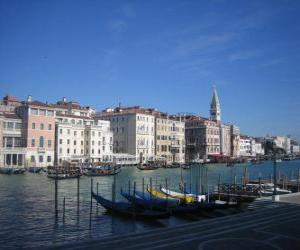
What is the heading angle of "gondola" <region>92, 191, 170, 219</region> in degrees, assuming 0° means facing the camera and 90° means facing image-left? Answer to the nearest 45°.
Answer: approximately 90°

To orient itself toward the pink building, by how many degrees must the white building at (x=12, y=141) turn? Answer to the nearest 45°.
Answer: approximately 90° to its left

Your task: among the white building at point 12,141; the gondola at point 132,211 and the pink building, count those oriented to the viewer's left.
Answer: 1

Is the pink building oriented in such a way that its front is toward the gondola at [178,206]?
yes

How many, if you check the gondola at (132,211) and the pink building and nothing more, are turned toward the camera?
1

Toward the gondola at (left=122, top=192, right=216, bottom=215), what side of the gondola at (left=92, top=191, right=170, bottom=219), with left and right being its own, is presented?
back

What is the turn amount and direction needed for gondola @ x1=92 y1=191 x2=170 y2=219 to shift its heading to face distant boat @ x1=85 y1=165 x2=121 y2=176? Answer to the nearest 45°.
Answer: approximately 90° to its right

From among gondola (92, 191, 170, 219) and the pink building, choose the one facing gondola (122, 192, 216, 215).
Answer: the pink building

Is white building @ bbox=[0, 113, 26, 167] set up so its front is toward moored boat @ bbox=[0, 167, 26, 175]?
yes

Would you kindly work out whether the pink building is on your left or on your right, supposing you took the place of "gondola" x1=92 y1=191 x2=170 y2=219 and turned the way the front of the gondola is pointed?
on your right

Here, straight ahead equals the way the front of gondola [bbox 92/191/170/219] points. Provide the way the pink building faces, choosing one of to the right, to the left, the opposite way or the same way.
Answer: to the left

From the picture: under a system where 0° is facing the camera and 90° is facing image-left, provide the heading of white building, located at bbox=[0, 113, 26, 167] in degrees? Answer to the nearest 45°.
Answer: approximately 0°

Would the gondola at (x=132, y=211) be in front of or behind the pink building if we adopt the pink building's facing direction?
in front
